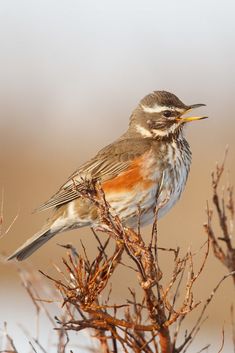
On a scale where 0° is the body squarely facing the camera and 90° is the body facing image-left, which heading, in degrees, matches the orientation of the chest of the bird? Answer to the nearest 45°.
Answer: approximately 270°
